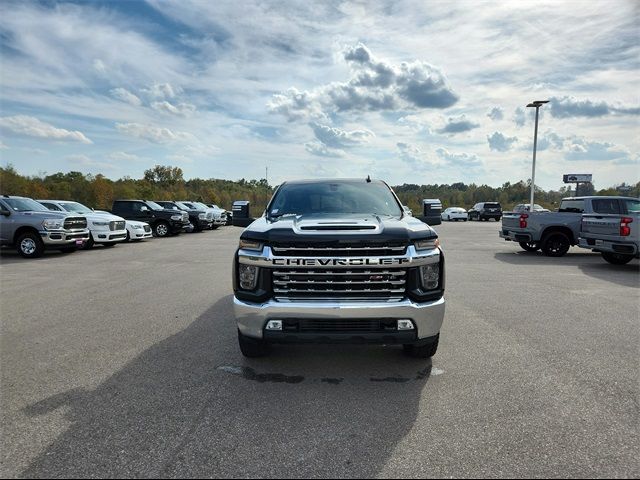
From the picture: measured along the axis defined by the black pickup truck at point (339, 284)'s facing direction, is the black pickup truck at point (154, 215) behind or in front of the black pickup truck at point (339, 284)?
behind

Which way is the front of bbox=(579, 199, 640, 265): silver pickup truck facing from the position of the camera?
facing away from the viewer and to the right of the viewer

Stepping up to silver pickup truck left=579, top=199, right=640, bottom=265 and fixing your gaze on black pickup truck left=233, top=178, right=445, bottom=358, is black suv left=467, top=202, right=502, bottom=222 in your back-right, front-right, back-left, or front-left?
back-right

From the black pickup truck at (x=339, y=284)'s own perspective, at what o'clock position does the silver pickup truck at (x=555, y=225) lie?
the silver pickup truck at (x=555, y=225) is roughly at 7 o'clock from the black pickup truck at (x=339, y=284).

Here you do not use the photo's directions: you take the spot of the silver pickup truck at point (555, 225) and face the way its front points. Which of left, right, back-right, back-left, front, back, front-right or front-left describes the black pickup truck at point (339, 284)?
back-right

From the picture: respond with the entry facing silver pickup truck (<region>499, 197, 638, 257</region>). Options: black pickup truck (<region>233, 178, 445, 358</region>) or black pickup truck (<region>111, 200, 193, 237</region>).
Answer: the black pickup truck (<region>111, 200, 193, 237</region>)

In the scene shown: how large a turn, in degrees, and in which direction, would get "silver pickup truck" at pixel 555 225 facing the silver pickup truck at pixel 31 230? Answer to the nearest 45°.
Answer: approximately 180°

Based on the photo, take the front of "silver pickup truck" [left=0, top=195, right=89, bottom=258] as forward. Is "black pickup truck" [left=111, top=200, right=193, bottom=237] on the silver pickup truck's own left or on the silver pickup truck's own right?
on the silver pickup truck's own left

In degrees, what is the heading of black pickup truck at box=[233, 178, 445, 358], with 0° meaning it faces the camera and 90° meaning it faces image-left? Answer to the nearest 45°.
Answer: approximately 0°
